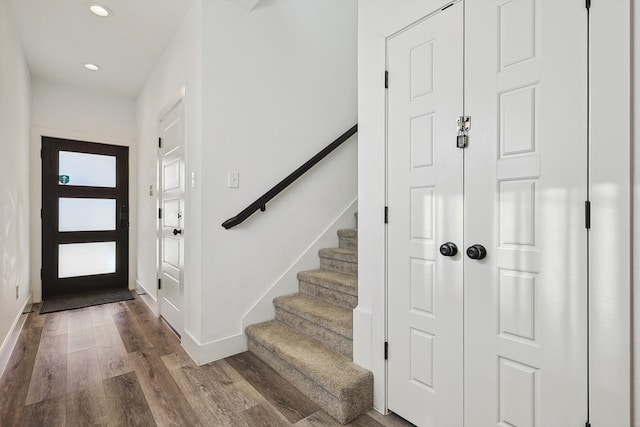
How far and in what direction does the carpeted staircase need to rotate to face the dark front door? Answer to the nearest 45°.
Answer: approximately 90° to its right

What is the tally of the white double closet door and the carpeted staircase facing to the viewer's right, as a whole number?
0

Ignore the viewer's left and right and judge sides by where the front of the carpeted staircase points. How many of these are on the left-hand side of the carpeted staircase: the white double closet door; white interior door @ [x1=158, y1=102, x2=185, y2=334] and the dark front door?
1

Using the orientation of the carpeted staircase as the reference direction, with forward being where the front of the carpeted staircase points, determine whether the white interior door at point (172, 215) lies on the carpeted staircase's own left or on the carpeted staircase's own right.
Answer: on the carpeted staircase's own right

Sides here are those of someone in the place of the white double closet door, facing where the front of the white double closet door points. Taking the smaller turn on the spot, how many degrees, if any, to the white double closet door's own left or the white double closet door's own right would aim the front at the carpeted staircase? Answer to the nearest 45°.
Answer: approximately 45° to the white double closet door's own right

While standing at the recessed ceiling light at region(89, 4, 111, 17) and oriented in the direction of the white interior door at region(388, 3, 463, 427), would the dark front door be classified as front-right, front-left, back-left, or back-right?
back-left

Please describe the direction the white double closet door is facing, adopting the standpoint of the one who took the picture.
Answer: facing the viewer and to the left of the viewer

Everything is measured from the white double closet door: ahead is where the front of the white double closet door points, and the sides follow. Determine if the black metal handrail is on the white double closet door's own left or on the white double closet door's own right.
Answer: on the white double closet door's own right

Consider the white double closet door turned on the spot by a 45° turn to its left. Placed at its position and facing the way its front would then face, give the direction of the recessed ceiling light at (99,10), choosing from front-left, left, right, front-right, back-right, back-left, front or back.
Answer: right
